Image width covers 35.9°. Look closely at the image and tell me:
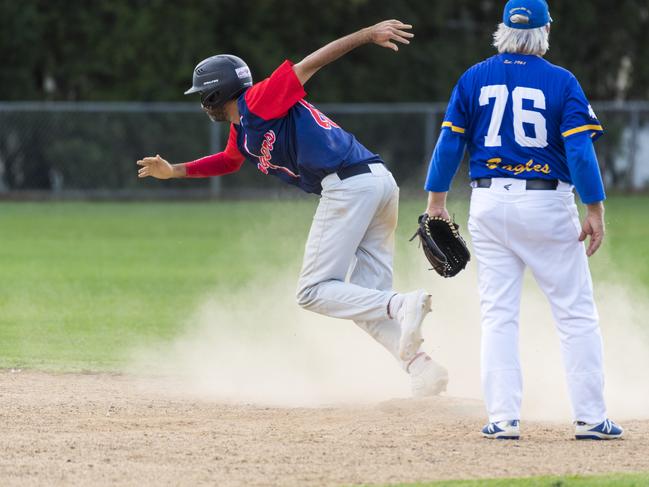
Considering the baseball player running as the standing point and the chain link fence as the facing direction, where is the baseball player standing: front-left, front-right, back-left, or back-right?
back-right

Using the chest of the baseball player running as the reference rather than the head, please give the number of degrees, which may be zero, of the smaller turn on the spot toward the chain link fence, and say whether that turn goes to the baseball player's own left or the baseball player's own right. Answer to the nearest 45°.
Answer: approximately 90° to the baseball player's own right

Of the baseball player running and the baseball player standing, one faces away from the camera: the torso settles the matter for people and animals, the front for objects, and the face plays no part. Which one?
the baseball player standing

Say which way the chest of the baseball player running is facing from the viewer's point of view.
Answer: to the viewer's left

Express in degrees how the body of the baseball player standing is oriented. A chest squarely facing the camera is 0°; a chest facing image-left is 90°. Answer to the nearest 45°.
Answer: approximately 180°

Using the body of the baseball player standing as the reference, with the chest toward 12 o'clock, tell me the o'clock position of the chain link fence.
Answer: The chain link fence is roughly at 11 o'clock from the baseball player standing.

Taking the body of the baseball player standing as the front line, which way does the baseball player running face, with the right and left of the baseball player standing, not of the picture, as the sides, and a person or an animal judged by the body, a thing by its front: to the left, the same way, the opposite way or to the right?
to the left

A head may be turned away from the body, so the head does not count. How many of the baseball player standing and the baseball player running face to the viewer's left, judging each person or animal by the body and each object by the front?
1

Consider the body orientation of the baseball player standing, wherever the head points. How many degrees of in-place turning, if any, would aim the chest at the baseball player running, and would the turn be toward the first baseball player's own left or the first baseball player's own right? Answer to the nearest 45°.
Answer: approximately 45° to the first baseball player's own left

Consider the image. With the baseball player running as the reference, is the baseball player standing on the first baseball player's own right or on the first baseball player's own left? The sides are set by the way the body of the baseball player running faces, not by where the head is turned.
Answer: on the first baseball player's own left

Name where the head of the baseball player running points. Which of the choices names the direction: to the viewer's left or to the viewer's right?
to the viewer's left
